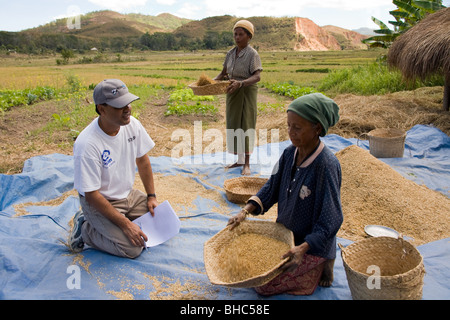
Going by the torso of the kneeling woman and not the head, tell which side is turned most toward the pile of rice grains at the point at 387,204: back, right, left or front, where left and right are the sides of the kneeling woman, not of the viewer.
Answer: back

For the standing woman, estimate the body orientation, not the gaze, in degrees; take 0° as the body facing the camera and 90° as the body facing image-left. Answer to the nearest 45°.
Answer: approximately 45°

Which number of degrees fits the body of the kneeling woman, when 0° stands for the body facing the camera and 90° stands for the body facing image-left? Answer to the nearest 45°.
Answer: approximately 45°

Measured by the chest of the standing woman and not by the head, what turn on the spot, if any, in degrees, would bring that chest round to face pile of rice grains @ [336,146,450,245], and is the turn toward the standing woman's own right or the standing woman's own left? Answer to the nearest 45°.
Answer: approximately 90° to the standing woman's own left

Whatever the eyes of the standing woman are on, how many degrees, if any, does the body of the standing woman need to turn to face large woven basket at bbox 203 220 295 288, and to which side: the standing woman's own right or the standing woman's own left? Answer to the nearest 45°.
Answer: approximately 45° to the standing woman's own left
